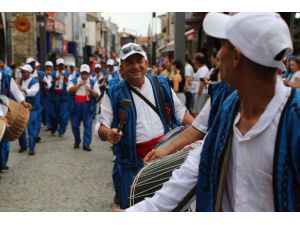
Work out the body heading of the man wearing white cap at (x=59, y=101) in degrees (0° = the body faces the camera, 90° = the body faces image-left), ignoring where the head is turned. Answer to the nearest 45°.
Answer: approximately 0°

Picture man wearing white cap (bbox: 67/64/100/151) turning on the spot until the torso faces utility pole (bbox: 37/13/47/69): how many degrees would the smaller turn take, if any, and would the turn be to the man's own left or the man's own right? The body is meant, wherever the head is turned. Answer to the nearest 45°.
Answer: approximately 180°

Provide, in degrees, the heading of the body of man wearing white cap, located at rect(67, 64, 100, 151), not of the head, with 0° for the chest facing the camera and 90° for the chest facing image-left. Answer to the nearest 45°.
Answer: approximately 0°

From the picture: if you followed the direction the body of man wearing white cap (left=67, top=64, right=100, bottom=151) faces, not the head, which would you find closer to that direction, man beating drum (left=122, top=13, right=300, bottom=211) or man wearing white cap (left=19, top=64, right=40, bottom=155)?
the man beating drum

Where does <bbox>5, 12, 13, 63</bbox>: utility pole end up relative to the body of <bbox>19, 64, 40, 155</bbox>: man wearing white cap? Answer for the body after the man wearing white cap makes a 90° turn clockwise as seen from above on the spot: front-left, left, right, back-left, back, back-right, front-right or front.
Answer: front-right

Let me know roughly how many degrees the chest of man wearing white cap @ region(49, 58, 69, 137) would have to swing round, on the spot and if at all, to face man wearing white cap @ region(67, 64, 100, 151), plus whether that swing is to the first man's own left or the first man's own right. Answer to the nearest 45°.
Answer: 0° — they already face them

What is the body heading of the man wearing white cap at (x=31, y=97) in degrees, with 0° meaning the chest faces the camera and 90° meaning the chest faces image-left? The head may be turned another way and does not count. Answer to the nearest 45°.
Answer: approximately 45°

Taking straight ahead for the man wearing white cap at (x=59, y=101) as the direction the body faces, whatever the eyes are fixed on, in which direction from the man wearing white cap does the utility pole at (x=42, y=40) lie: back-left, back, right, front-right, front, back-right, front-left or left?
back

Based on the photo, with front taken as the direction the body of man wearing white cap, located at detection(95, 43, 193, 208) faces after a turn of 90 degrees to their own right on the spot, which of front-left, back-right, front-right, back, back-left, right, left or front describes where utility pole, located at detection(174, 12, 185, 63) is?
right
